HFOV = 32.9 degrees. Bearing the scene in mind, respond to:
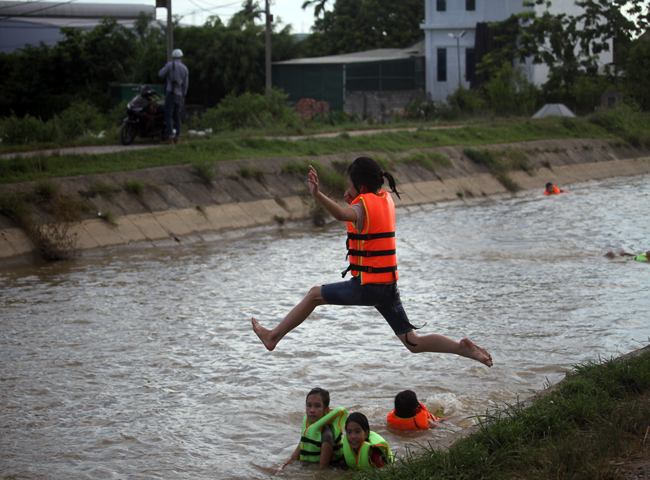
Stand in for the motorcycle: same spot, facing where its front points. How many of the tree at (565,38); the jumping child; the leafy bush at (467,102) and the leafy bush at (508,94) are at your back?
3

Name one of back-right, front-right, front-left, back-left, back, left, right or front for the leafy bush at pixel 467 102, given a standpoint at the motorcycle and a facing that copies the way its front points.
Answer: back

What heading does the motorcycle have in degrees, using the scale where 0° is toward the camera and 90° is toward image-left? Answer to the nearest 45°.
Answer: approximately 45°

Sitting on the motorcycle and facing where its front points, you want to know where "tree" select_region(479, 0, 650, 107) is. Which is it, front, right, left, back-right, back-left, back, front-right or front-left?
back

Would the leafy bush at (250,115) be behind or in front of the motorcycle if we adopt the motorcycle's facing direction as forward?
behind

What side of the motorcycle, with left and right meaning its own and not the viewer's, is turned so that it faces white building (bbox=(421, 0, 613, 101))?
back

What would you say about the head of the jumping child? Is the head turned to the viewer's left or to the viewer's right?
to the viewer's left

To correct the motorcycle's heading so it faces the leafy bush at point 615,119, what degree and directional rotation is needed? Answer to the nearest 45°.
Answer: approximately 180°

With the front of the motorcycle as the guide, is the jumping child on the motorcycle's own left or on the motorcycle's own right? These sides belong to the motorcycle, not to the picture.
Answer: on the motorcycle's own left

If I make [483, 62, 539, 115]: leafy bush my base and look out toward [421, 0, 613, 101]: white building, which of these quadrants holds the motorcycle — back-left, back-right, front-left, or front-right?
back-left

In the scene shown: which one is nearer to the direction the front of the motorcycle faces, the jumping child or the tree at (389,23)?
the jumping child
